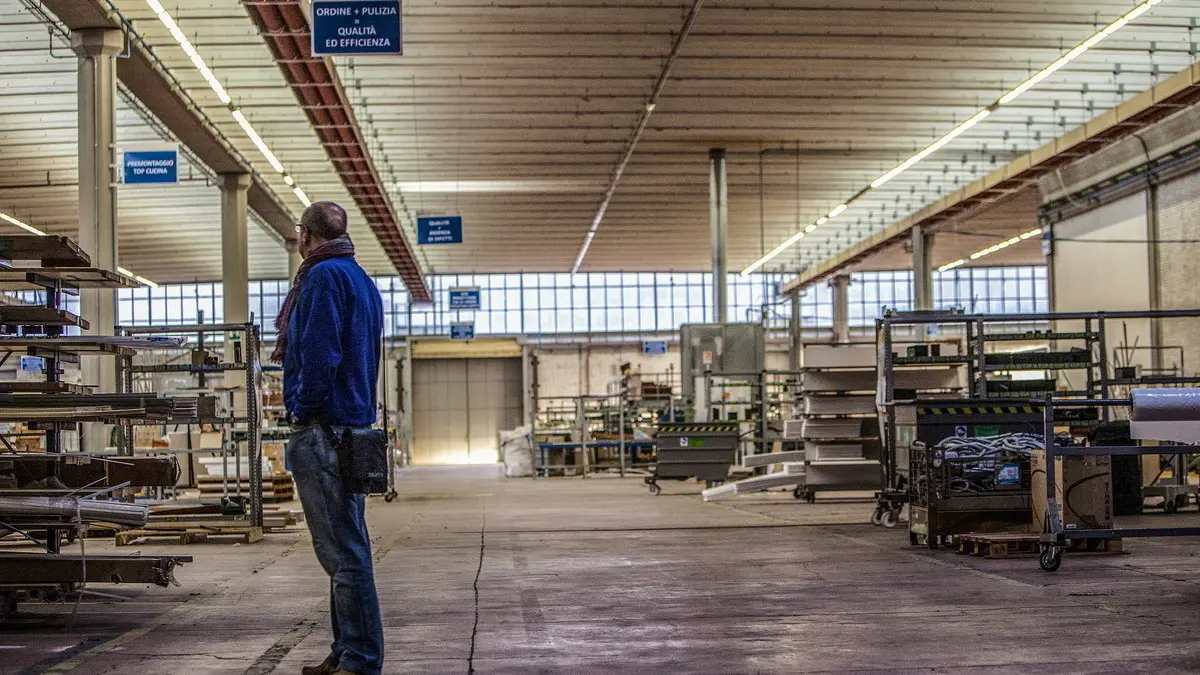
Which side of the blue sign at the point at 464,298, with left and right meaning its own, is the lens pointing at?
front

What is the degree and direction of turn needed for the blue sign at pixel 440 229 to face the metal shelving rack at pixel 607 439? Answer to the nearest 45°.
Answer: approximately 135° to its left

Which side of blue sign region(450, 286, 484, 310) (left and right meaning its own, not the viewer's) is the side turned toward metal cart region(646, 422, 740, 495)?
front

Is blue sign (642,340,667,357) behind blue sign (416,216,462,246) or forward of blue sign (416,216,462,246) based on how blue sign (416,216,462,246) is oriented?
behind

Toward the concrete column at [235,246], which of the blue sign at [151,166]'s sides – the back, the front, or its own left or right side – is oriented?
back

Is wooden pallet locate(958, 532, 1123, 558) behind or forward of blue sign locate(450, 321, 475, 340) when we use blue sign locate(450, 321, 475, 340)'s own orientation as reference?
forward

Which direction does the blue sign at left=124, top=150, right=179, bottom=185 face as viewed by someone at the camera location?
facing the viewer

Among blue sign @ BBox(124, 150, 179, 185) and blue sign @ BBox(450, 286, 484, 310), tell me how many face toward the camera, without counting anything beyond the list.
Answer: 2

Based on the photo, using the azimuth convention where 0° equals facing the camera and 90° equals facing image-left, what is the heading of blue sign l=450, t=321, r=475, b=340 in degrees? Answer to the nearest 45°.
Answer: approximately 0°

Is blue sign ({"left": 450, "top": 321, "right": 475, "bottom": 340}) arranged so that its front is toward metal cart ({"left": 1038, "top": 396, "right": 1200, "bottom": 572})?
yes

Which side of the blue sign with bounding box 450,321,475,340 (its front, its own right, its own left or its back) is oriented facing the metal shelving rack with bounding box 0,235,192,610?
front

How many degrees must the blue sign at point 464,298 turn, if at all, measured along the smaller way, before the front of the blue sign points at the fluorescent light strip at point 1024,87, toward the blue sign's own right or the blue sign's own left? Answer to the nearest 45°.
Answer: approximately 45° to the blue sign's own left

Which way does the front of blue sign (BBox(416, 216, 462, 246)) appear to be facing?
toward the camera
